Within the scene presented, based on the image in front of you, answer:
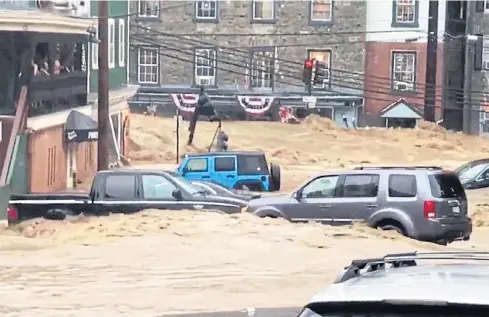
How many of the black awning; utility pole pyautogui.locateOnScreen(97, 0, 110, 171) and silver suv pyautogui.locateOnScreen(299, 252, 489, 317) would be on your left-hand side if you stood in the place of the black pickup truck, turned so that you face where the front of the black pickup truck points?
2

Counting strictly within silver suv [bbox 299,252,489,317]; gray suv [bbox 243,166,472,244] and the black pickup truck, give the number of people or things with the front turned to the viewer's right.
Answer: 1

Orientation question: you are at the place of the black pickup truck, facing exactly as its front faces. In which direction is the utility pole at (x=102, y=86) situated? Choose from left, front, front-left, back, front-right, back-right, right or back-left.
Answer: left

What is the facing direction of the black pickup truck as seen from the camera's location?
facing to the right of the viewer

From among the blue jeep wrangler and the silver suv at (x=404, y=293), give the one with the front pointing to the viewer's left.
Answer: the blue jeep wrangler

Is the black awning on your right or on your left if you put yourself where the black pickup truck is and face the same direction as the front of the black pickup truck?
on your left

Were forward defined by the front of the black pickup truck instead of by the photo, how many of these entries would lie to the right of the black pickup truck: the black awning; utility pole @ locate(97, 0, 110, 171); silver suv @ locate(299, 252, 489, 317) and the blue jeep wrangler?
1

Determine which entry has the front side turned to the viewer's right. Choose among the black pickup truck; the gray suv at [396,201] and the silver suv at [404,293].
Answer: the black pickup truck

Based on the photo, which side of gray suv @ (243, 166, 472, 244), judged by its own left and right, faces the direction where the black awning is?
front

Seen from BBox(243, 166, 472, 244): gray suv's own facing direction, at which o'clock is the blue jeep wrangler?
The blue jeep wrangler is roughly at 1 o'clock from the gray suv.

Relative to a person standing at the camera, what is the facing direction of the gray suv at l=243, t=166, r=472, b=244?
facing away from the viewer and to the left of the viewer

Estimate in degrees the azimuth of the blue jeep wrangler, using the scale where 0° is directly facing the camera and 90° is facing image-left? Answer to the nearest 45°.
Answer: approximately 90°

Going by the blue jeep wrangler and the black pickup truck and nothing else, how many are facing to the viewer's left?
1

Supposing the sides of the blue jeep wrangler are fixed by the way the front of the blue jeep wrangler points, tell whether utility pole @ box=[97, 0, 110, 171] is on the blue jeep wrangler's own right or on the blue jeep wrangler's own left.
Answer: on the blue jeep wrangler's own left
